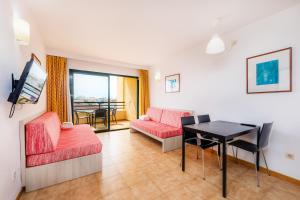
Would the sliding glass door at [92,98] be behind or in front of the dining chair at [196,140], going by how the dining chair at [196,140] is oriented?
behind

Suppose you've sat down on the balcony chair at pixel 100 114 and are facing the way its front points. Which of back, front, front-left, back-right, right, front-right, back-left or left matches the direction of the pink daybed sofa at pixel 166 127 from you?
back-right

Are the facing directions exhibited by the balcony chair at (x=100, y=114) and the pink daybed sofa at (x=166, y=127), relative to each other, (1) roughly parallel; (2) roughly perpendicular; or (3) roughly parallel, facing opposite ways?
roughly perpendicular

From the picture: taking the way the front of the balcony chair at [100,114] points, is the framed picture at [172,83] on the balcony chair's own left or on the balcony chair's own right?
on the balcony chair's own right
